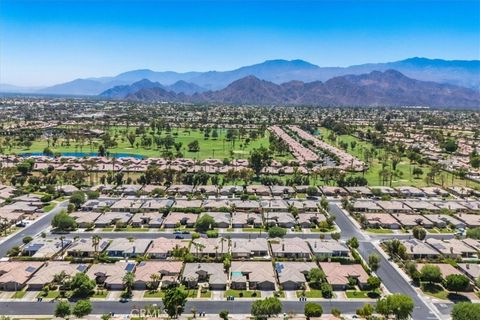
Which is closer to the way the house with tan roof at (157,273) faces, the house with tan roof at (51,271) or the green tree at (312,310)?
the green tree

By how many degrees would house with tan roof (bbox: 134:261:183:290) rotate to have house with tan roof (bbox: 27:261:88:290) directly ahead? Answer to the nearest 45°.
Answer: approximately 90° to its right

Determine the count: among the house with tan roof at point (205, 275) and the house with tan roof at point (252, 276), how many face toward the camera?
2

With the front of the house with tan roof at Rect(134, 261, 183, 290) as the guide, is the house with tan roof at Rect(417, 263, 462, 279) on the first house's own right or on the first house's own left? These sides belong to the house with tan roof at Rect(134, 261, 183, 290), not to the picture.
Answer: on the first house's own left

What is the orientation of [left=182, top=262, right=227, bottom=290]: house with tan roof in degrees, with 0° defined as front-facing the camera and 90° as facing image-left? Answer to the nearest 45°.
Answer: approximately 0°

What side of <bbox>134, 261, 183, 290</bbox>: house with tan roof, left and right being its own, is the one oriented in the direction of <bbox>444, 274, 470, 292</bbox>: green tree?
left

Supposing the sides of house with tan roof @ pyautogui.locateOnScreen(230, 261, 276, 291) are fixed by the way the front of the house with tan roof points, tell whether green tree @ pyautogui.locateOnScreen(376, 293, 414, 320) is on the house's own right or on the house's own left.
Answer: on the house's own left

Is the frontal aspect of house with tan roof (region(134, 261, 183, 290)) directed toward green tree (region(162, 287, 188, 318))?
yes

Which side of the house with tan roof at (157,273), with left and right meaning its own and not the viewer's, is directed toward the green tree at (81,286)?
right

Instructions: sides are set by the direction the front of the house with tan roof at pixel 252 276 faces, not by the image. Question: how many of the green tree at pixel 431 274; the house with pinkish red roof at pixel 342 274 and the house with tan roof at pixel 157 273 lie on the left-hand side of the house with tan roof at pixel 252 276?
2

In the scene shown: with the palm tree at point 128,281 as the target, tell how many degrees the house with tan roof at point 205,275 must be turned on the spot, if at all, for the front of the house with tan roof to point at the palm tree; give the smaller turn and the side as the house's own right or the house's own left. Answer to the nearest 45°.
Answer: approximately 90° to the house's own right

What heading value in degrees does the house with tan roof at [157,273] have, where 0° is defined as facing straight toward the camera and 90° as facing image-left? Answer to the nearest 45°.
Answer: approximately 0°
